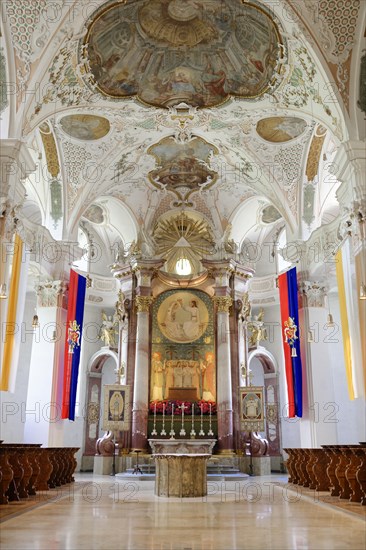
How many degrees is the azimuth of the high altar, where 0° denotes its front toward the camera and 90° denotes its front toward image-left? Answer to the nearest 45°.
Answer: approximately 0°

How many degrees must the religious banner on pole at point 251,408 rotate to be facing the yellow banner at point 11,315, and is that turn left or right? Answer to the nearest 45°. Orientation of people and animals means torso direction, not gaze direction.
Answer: approximately 45° to its right

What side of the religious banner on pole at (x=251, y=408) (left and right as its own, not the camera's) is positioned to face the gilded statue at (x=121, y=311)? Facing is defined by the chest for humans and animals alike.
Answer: right

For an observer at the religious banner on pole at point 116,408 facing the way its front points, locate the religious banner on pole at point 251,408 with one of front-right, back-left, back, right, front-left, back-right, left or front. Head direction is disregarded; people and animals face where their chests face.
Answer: left

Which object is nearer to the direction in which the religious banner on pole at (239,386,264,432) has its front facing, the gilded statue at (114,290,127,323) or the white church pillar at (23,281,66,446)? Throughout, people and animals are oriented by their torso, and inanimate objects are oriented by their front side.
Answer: the white church pillar

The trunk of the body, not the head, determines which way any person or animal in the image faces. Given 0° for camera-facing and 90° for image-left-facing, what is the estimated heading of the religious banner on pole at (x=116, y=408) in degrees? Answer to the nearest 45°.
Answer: approximately 0°
